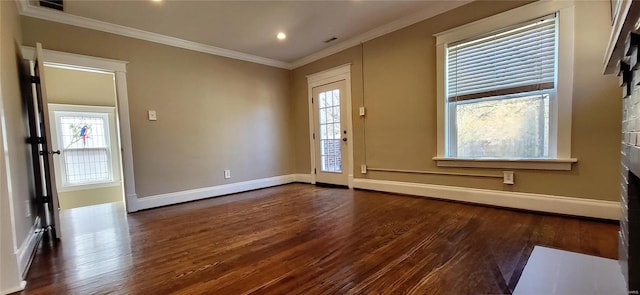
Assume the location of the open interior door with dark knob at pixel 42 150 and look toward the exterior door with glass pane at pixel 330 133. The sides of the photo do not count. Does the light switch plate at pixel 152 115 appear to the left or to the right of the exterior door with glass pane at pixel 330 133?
left

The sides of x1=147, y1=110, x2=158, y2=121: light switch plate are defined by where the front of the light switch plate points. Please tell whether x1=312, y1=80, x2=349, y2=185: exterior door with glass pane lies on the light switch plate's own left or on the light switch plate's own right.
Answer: on the light switch plate's own left

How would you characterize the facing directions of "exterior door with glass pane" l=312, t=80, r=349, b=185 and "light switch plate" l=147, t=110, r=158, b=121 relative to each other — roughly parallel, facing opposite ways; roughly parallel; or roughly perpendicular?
roughly perpendicular

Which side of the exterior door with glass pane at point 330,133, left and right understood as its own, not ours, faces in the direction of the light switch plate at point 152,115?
front

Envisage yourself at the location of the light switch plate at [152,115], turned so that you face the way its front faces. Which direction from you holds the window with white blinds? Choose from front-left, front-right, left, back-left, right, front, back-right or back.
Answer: front-left

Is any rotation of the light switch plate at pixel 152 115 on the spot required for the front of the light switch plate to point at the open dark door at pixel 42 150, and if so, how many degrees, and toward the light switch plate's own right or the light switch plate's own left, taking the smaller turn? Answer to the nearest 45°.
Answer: approximately 45° to the light switch plate's own right

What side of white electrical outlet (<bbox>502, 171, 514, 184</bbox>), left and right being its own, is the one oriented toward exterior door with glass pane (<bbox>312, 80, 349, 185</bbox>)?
right
